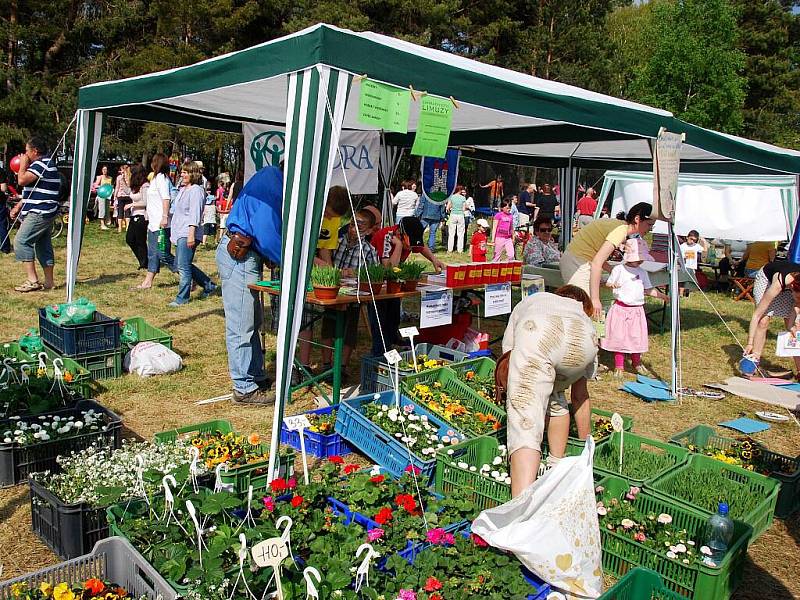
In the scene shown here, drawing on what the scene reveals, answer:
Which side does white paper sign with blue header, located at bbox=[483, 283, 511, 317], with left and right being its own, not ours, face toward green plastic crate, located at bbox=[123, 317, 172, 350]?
right

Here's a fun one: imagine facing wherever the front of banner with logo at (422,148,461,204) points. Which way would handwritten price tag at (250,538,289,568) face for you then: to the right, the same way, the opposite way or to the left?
the same way

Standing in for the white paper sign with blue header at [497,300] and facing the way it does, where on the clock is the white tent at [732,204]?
The white tent is roughly at 7 o'clock from the white paper sign with blue header.

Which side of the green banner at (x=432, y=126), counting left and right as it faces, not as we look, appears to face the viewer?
front

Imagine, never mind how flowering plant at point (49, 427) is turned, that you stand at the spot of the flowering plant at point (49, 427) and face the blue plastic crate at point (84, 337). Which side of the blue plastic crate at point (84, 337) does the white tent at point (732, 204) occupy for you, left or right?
right

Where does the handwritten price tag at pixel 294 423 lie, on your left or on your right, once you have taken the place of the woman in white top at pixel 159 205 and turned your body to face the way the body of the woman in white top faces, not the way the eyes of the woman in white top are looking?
on your left

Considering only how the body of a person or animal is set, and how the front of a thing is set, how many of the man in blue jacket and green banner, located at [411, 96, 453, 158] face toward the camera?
1

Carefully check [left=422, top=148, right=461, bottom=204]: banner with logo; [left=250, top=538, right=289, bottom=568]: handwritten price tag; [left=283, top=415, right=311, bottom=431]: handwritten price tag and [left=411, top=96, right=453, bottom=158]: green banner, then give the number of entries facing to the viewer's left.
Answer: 0

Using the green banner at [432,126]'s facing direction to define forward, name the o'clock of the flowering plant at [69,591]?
The flowering plant is roughly at 1 o'clock from the green banner.

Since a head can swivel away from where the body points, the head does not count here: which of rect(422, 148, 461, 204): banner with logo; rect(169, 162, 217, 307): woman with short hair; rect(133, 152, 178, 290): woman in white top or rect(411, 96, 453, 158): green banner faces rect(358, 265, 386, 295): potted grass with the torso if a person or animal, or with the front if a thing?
the banner with logo

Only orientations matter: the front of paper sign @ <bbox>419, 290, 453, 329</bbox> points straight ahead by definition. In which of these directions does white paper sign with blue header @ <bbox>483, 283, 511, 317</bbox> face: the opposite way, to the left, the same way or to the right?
the same way

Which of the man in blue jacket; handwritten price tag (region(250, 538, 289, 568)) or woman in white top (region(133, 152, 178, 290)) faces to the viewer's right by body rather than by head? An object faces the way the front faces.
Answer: the man in blue jacket

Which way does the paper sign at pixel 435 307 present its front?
toward the camera

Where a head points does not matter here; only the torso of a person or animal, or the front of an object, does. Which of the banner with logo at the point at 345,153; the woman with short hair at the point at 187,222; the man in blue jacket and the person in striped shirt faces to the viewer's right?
the man in blue jacket

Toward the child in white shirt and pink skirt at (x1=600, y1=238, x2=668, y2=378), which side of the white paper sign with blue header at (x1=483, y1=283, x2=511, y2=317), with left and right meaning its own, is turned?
left

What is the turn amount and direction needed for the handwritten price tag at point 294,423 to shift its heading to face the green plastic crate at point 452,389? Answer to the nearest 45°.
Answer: approximately 135° to its left

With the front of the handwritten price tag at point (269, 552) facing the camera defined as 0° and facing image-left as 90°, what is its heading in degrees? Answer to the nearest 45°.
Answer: approximately 0°
